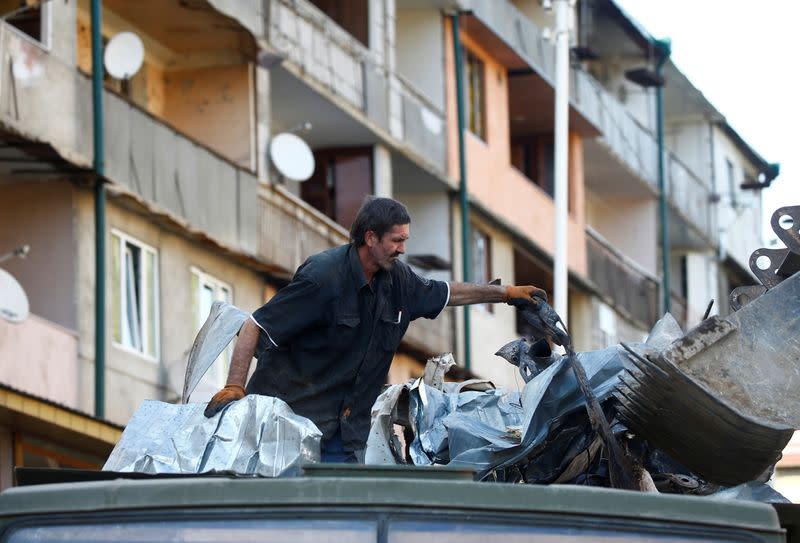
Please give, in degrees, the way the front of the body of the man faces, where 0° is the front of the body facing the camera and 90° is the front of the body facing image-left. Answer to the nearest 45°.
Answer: approximately 315°

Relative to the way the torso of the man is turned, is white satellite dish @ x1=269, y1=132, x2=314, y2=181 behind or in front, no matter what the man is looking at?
behind

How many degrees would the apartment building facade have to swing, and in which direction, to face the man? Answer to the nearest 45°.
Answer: approximately 45° to its right

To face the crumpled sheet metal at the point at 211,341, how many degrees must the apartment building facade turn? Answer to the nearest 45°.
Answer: approximately 45° to its right

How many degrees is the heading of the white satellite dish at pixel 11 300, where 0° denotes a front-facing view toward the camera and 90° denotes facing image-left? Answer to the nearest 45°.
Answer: approximately 315°
